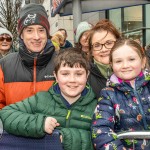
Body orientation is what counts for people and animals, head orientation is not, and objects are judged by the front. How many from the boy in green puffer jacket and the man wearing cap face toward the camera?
2

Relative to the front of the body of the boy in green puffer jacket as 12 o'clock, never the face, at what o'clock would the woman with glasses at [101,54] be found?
The woman with glasses is roughly at 7 o'clock from the boy in green puffer jacket.

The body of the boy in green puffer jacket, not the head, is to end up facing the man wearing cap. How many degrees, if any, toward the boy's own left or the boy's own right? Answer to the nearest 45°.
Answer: approximately 135° to the boy's own right

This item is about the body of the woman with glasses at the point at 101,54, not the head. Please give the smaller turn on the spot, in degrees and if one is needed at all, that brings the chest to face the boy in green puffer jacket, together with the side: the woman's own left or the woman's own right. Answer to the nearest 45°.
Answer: approximately 45° to the woman's own right

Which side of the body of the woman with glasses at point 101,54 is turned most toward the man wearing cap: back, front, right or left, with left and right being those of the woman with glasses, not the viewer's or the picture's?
right

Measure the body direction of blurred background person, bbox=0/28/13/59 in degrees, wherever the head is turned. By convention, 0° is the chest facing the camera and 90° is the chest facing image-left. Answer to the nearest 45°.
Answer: approximately 0°
